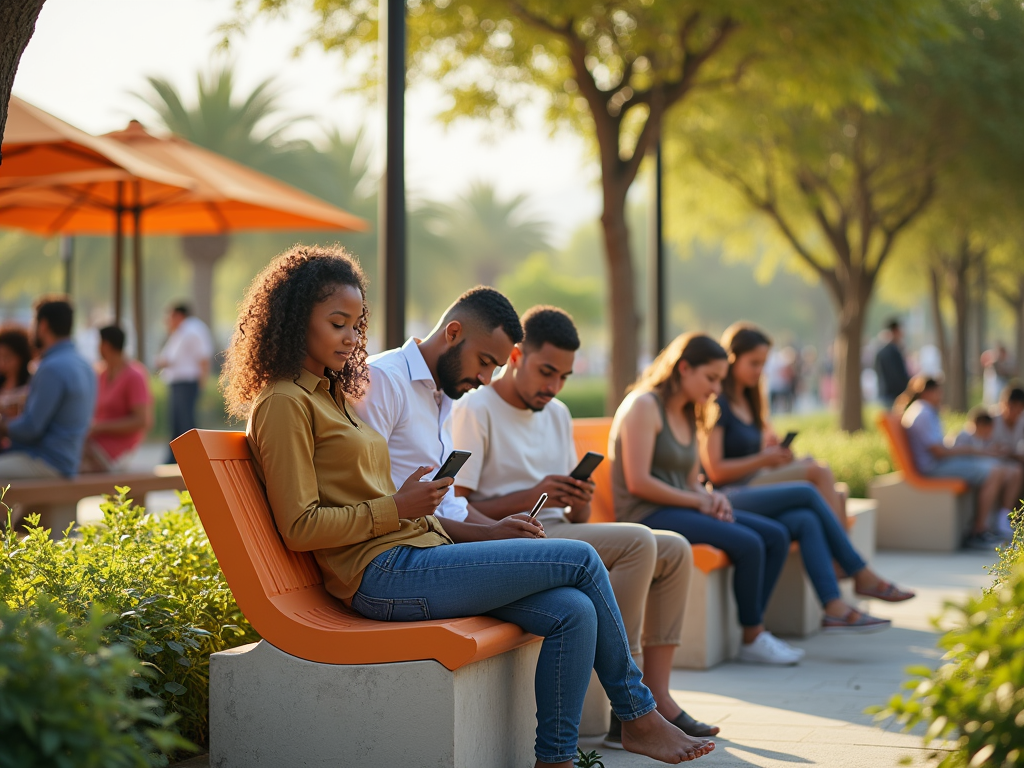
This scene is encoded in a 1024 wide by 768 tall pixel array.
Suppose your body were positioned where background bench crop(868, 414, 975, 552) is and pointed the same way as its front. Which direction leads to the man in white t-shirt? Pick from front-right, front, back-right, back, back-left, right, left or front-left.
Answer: right

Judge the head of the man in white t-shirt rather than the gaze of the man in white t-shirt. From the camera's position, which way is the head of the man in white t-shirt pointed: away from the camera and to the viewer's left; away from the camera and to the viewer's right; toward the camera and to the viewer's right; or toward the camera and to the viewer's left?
toward the camera and to the viewer's right

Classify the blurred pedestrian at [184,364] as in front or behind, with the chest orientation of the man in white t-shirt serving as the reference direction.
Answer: behind

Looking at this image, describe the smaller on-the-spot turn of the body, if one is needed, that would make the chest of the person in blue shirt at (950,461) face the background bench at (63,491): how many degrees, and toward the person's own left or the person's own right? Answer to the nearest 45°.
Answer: approximately 135° to the person's own right

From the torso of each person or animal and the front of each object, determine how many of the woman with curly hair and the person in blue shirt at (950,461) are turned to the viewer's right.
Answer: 2

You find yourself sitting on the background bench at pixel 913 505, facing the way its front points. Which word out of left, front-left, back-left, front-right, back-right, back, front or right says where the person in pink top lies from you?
back-right

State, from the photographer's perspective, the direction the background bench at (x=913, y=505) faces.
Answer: facing to the right of the viewer

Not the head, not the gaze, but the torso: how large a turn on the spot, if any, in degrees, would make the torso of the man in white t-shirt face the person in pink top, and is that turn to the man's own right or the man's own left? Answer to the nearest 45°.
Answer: approximately 180°

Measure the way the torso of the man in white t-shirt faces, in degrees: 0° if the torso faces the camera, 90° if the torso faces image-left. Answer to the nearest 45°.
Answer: approximately 315°

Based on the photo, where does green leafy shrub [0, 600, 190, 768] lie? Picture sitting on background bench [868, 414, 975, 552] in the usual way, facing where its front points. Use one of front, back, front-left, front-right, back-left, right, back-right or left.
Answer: right

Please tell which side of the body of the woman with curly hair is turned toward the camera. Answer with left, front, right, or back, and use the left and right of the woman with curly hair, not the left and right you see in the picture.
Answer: right

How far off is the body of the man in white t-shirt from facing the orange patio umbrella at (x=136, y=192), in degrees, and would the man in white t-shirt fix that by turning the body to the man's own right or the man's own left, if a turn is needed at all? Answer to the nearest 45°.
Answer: approximately 180°

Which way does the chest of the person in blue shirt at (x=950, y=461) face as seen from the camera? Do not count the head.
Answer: to the viewer's right

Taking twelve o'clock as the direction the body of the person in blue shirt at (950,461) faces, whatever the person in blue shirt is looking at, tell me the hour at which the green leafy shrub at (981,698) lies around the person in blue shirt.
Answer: The green leafy shrub is roughly at 3 o'clock from the person in blue shirt.
